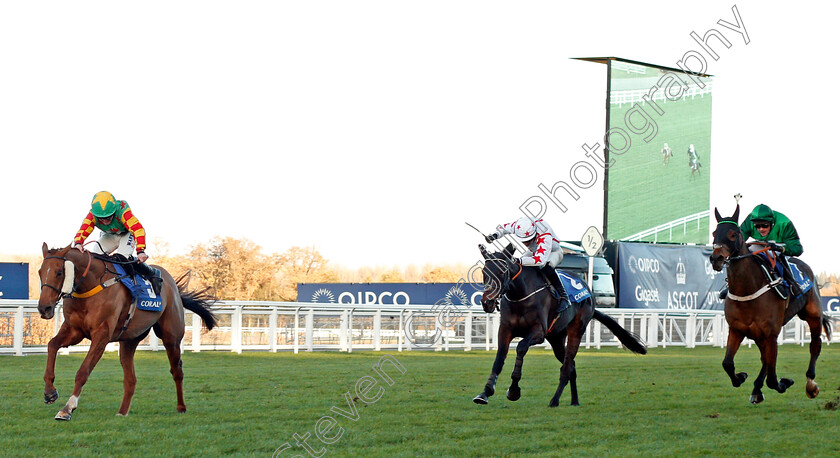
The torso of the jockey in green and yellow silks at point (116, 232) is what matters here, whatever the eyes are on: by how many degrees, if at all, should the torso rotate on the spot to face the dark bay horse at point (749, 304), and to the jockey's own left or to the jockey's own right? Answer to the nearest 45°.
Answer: approximately 135° to the jockey's own left

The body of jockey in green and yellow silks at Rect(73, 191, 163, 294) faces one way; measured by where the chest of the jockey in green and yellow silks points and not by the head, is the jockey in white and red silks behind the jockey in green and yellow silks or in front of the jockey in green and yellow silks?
behind

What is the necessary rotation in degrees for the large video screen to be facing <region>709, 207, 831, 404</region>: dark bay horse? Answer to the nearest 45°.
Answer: approximately 45° to its right

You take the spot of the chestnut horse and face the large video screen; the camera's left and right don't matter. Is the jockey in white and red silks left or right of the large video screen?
right

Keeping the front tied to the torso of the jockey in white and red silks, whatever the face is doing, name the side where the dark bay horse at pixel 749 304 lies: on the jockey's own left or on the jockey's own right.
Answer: on the jockey's own left

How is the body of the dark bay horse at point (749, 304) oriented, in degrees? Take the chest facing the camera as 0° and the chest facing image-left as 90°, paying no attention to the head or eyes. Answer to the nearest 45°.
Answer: approximately 45°

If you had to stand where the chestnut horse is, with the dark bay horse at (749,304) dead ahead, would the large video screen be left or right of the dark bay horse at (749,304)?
left
